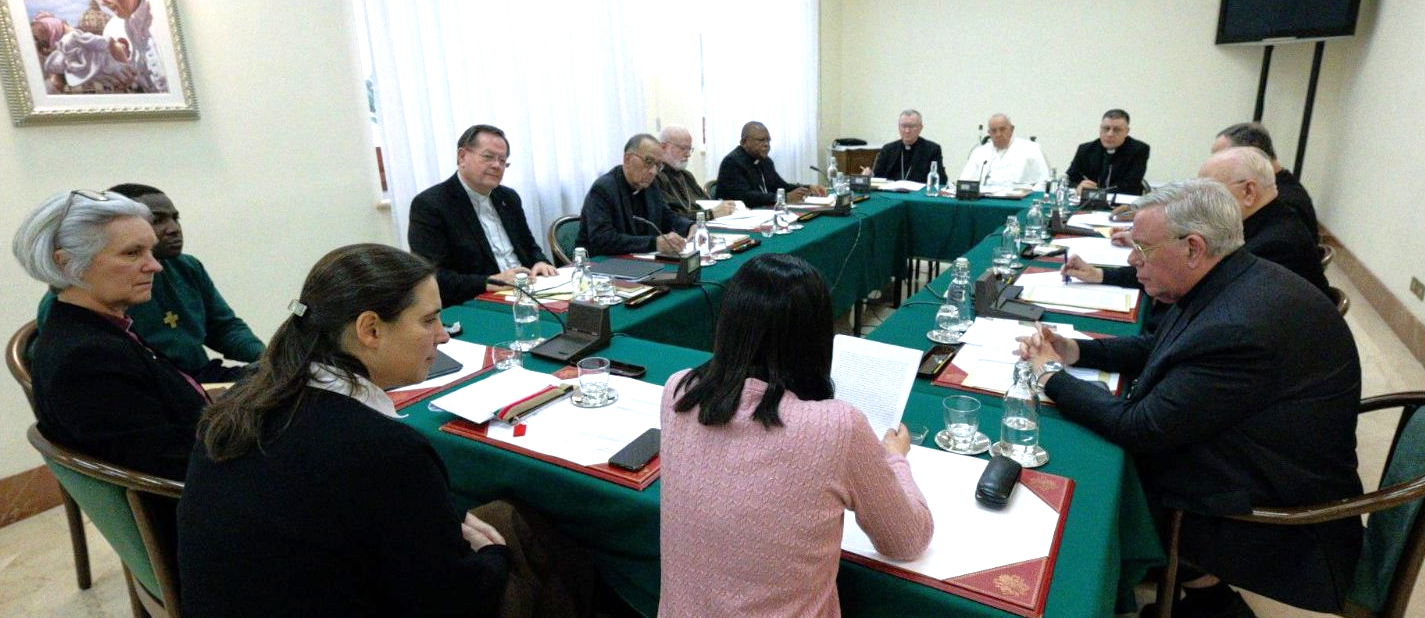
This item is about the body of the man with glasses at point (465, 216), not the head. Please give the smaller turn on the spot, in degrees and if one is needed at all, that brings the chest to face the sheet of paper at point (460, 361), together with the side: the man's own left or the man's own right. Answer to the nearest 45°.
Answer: approximately 45° to the man's own right

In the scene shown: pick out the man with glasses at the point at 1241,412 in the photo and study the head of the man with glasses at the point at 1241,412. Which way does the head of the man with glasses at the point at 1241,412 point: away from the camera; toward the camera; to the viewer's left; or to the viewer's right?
to the viewer's left

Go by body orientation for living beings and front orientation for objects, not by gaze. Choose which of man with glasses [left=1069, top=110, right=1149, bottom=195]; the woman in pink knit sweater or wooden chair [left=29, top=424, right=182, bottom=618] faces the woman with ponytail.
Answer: the man with glasses

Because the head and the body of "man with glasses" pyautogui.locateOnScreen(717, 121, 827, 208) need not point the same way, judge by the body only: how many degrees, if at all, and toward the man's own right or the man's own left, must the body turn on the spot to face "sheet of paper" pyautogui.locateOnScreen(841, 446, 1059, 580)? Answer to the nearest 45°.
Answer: approximately 45° to the man's own right

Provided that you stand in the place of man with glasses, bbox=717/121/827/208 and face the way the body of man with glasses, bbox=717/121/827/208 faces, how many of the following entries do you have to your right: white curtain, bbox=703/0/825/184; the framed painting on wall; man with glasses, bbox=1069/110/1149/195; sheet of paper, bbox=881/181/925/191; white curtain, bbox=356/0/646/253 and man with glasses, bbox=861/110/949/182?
2

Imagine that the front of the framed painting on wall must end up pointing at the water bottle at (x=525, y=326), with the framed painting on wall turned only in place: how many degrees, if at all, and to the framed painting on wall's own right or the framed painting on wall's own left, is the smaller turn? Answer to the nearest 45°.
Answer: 0° — it already faces it

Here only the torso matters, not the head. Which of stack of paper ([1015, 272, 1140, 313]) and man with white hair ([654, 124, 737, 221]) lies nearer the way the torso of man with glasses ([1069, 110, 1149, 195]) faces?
the stack of paper

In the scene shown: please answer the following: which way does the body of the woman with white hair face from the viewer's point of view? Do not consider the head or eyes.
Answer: to the viewer's right

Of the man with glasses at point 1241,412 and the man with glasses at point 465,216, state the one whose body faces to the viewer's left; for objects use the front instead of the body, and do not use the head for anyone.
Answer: the man with glasses at point 1241,412

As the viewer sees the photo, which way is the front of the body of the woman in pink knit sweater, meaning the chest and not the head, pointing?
away from the camera

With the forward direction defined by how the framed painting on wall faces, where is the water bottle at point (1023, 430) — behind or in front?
in front

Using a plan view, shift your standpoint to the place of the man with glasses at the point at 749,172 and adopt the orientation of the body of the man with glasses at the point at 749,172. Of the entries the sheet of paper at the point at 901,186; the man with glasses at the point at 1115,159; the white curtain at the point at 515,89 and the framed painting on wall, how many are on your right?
2

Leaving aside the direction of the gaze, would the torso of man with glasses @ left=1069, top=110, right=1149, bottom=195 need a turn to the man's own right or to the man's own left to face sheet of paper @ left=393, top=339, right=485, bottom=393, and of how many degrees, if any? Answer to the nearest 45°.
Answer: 0° — they already face it

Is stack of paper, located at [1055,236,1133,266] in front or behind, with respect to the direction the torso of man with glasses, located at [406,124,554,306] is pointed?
in front

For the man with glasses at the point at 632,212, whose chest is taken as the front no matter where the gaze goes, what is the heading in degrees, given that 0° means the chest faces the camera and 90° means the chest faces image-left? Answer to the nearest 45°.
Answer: approximately 315°

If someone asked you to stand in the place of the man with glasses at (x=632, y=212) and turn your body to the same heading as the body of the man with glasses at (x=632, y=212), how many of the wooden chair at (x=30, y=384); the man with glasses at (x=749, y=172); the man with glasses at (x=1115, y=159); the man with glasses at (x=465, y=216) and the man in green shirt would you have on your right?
3

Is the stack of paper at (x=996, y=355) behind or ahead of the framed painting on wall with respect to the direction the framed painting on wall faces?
ahead

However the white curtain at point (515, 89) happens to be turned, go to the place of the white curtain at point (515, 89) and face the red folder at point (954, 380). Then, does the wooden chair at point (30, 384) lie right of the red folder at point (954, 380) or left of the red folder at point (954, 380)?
right
